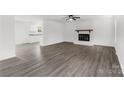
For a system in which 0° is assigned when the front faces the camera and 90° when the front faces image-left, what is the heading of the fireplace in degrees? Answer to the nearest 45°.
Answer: approximately 0°
